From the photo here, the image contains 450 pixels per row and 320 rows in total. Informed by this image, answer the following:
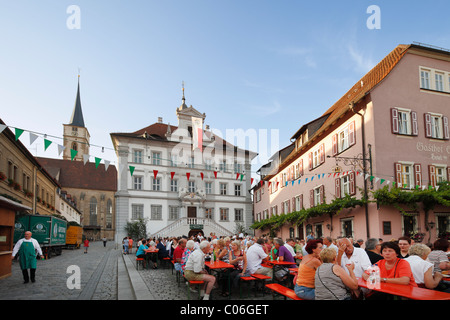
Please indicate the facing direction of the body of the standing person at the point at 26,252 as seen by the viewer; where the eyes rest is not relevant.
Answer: toward the camera

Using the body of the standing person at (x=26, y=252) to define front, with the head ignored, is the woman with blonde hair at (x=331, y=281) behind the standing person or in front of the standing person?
in front

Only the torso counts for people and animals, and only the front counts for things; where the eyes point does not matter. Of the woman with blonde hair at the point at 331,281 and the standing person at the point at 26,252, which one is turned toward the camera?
the standing person

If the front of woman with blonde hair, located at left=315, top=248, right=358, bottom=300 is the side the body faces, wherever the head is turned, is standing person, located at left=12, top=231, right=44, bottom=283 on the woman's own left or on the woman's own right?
on the woman's own left

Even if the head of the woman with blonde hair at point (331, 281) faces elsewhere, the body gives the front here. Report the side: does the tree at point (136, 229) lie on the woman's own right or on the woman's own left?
on the woman's own left

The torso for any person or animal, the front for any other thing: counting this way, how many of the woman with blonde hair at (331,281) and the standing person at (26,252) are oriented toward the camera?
1

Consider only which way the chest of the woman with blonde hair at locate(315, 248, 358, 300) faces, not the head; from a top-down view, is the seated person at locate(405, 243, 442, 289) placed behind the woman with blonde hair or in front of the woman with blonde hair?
in front

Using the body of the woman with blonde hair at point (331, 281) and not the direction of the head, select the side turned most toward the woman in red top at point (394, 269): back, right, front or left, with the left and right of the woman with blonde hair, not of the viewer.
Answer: front

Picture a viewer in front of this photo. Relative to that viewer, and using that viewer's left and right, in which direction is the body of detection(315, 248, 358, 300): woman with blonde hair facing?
facing away from the viewer and to the right of the viewer

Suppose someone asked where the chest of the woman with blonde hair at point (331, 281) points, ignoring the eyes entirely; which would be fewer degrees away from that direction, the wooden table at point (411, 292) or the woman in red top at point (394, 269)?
the woman in red top

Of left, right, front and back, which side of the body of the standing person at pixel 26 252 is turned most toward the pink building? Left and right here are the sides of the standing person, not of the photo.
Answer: left

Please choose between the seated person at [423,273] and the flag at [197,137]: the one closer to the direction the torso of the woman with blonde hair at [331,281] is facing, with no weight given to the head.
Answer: the seated person

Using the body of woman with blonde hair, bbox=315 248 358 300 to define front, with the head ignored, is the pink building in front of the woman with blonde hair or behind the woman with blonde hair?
in front
